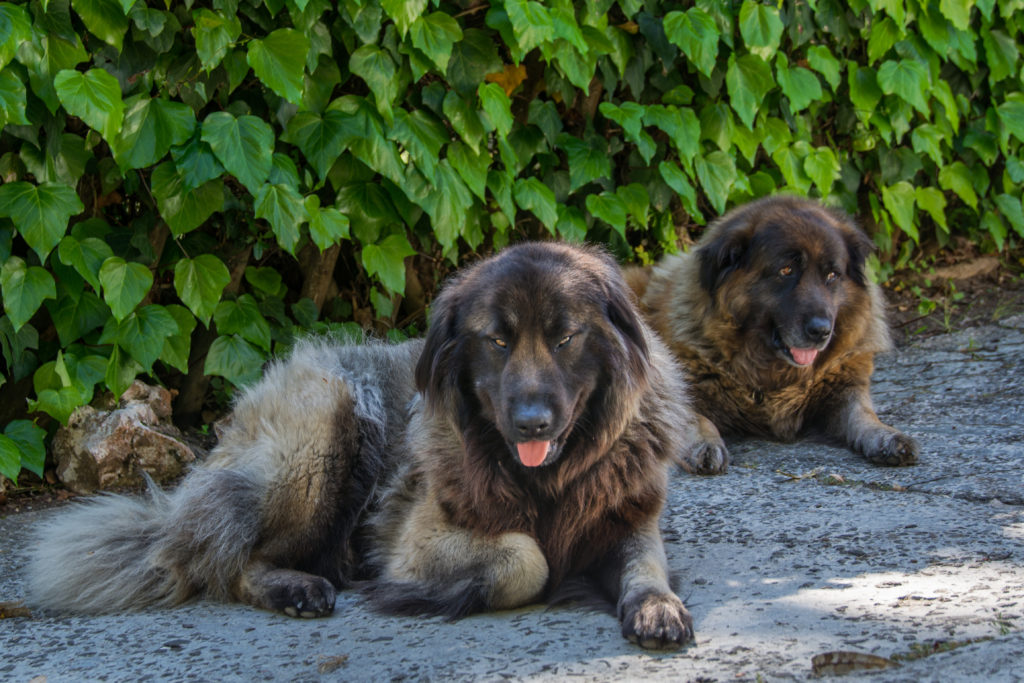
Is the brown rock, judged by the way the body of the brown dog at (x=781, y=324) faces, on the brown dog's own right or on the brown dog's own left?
on the brown dog's own right

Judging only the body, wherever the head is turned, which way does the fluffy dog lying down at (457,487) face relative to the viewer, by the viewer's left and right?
facing the viewer and to the right of the viewer

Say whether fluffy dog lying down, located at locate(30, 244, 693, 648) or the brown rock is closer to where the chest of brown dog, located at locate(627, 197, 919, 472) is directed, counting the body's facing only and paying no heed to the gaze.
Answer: the fluffy dog lying down

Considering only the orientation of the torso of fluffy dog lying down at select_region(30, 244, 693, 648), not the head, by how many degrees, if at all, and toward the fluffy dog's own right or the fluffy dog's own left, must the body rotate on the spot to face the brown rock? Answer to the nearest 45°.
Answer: approximately 180°

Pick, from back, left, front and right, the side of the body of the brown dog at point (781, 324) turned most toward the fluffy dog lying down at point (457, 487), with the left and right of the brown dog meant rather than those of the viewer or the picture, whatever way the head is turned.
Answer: right

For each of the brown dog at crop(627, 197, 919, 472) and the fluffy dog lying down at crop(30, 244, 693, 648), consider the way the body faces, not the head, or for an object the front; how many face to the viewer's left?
0

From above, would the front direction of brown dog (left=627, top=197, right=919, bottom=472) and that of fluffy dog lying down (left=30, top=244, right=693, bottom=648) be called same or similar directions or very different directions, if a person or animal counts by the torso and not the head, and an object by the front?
same or similar directions
